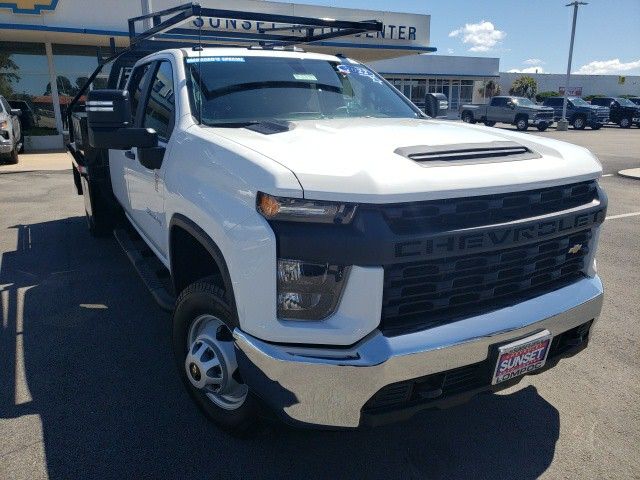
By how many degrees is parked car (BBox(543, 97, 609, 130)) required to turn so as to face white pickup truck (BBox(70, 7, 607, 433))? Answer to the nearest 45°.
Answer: approximately 45° to its right

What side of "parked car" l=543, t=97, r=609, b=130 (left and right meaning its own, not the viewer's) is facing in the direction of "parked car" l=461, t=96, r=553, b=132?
right

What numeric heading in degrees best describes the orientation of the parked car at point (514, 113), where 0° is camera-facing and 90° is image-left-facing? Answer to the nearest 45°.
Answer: approximately 315°

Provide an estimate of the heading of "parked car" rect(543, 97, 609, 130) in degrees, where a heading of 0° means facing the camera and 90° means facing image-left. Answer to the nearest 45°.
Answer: approximately 315°

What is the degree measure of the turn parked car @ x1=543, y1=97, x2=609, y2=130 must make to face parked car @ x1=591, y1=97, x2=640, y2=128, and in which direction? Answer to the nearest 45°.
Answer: approximately 90° to its left

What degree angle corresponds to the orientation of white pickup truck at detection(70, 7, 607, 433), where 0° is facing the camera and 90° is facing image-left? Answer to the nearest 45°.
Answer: approximately 315°

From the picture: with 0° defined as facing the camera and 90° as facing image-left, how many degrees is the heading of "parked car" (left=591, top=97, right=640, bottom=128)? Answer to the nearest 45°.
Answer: approximately 315°

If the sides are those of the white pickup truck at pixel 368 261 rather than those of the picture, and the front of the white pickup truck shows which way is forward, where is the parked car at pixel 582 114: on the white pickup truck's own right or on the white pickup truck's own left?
on the white pickup truck's own left
